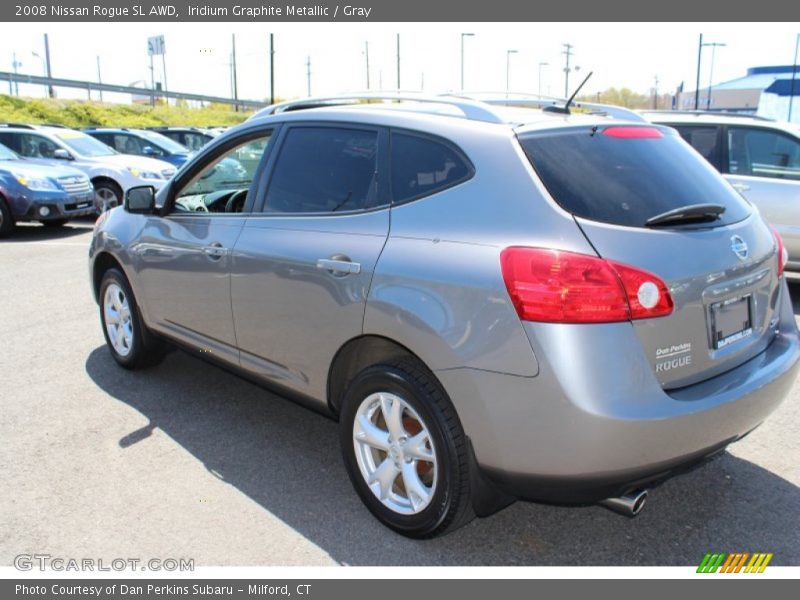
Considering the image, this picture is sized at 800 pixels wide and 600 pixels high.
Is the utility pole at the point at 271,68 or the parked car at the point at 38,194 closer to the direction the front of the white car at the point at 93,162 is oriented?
the parked car

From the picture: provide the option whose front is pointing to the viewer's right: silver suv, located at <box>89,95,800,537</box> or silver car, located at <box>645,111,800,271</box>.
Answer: the silver car

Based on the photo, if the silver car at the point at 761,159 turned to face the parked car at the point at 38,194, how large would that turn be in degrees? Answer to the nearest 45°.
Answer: approximately 180°

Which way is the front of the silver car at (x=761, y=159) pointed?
to the viewer's right

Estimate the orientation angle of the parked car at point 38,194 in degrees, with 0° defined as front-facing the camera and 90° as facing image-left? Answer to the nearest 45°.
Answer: approximately 315°

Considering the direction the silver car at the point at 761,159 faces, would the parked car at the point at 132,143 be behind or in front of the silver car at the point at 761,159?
behind

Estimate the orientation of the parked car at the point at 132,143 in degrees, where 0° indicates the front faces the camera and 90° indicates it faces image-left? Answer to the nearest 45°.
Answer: approximately 315°

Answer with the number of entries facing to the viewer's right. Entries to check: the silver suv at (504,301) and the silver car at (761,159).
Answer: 1

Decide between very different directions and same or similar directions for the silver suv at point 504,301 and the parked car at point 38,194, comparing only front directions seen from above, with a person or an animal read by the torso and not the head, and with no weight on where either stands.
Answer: very different directions

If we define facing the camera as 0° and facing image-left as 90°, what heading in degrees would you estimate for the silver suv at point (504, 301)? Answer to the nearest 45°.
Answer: approximately 135°

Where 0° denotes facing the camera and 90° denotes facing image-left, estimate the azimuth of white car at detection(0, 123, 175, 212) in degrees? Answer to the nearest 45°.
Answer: approximately 315°
